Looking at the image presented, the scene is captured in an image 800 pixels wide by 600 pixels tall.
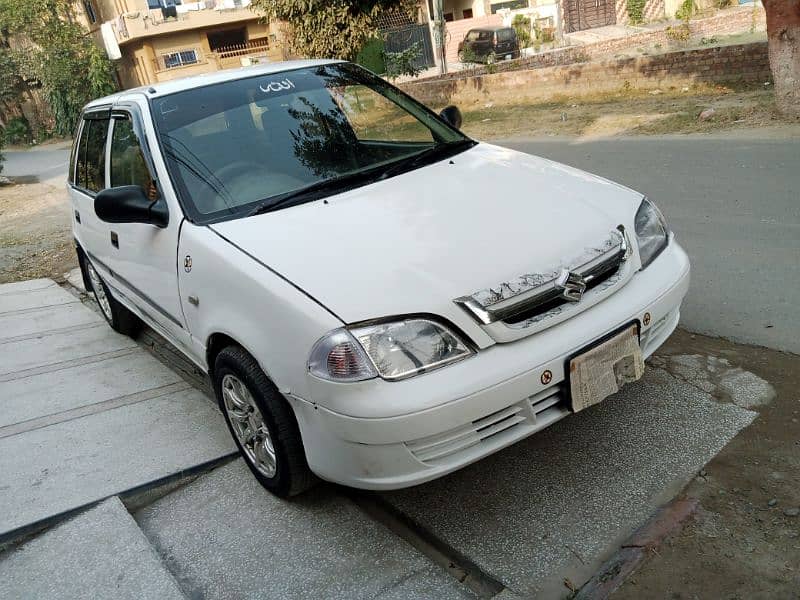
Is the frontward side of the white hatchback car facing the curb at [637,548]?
yes

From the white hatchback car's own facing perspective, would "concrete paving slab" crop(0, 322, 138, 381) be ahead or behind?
behind

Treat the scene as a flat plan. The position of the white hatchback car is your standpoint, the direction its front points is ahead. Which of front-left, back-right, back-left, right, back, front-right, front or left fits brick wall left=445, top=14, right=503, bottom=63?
back-left

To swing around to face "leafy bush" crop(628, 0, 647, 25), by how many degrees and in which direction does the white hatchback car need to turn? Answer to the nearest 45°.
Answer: approximately 90° to its left

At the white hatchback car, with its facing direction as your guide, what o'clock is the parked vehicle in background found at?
The parked vehicle in background is roughly at 8 o'clock from the white hatchback car.

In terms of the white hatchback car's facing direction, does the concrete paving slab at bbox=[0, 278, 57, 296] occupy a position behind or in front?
behind

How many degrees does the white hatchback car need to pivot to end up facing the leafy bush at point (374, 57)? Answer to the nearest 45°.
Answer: approximately 135° to its left

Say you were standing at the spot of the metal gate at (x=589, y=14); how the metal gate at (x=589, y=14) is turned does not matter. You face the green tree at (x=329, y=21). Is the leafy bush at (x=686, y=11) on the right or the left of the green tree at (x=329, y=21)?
left

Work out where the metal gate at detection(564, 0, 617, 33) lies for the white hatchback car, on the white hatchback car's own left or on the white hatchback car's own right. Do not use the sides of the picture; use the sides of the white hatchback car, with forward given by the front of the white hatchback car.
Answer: on the white hatchback car's own left

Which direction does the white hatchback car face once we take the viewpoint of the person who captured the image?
facing the viewer and to the right of the viewer

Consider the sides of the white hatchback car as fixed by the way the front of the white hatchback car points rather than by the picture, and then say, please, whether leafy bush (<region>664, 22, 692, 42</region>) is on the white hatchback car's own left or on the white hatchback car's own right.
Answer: on the white hatchback car's own left

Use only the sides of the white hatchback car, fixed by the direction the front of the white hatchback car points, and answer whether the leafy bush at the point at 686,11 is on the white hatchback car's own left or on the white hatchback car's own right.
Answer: on the white hatchback car's own left

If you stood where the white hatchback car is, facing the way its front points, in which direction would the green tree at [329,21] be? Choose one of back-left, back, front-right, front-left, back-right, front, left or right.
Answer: back-left

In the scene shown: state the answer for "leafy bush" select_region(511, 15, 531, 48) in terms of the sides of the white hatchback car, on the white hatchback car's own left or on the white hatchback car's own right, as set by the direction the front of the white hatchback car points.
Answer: on the white hatchback car's own left
